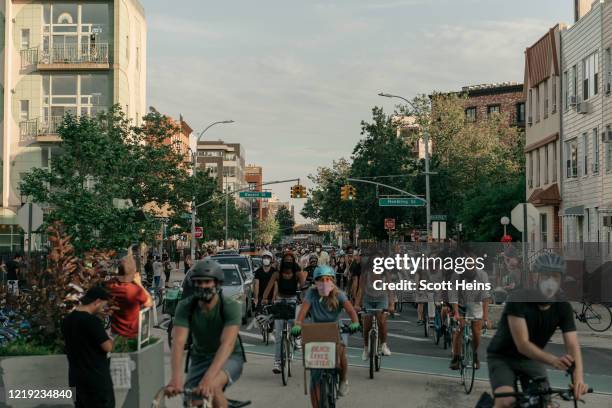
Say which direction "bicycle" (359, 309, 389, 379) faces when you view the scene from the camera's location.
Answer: facing the viewer

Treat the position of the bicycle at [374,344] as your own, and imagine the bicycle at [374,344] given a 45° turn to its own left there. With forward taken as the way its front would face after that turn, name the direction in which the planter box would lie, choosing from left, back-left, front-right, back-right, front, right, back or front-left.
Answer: right

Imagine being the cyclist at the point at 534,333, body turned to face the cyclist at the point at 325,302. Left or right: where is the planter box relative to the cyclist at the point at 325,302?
left

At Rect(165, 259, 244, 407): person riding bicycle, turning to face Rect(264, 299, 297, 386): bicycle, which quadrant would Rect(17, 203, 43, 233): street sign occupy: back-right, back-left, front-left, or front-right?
front-left

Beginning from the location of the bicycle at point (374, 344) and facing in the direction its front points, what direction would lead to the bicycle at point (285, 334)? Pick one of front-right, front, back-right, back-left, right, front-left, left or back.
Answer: right

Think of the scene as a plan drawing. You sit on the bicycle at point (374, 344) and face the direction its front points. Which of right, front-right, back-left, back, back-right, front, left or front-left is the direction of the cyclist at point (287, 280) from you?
back-right

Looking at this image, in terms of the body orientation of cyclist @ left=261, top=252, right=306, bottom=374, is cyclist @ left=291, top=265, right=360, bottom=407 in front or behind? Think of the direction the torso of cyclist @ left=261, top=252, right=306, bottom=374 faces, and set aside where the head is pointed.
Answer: in front

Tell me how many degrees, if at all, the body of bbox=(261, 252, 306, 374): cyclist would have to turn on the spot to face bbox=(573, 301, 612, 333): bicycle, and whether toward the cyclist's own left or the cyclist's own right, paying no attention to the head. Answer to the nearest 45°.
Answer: approximately 135° to the cyclist's own left

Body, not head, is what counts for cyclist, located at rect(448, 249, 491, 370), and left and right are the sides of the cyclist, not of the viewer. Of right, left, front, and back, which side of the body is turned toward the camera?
front
